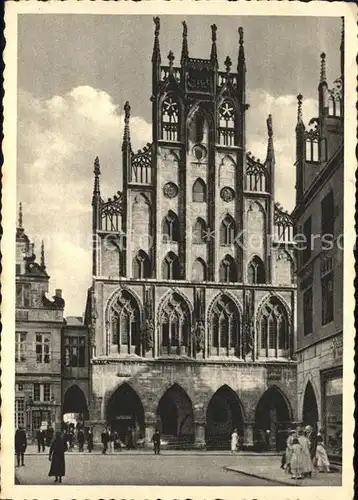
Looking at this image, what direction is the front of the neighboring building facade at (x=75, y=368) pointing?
toward the camera

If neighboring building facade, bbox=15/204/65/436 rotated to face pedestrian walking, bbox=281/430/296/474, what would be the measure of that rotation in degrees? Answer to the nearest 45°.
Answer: approximately 45° to its left

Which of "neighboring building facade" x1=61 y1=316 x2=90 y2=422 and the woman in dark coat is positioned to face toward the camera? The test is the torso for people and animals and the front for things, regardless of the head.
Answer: the neighboring building facade

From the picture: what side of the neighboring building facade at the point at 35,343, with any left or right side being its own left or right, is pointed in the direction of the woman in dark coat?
front

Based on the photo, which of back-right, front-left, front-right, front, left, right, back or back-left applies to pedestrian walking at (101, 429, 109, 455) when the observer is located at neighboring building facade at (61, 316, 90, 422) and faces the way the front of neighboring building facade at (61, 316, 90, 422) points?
front

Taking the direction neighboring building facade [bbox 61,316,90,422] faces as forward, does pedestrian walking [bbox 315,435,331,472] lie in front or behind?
in front

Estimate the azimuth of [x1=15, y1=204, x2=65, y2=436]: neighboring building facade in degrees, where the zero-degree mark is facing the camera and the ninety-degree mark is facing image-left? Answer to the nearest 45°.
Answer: approximately 0°

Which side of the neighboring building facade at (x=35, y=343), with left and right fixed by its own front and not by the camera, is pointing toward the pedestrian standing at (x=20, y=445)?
front
